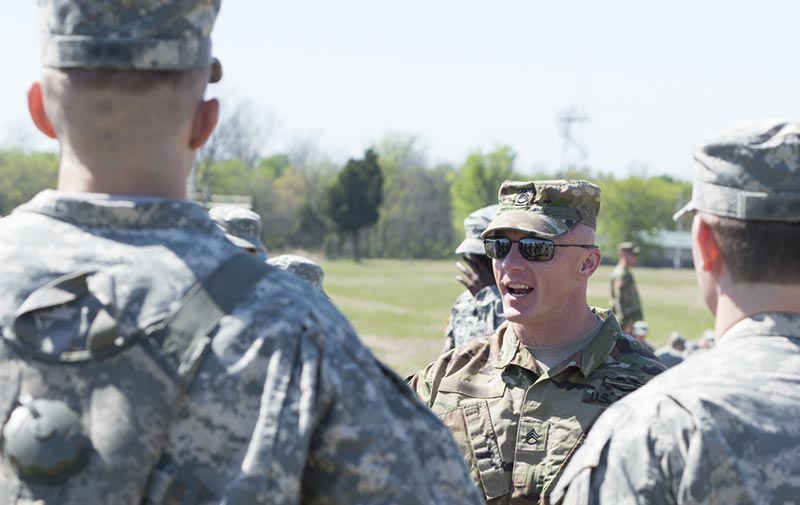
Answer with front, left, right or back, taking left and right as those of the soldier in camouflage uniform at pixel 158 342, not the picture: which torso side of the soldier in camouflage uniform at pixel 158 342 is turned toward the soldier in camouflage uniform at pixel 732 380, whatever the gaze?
right

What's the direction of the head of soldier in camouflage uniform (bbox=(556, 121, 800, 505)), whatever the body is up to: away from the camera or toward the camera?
away from the camera

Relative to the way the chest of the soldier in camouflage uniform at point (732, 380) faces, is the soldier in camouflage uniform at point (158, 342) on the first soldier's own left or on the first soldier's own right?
on the first soldier's own left

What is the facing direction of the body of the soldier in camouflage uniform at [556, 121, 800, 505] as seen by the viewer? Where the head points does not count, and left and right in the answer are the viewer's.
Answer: facing away from the viewer and to the left of the viewer

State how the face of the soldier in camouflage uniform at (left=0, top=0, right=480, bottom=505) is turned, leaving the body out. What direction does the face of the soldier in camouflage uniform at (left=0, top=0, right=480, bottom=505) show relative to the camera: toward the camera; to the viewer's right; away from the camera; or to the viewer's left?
away from the camera

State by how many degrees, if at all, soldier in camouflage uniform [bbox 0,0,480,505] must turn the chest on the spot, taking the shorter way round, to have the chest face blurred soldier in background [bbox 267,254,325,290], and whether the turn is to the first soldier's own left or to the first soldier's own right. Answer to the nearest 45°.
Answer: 0° — they already face them

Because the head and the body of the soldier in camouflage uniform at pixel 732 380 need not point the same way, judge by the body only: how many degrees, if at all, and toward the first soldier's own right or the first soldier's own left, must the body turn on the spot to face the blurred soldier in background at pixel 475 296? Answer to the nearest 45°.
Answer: approximately 45° to the first soldier's own right

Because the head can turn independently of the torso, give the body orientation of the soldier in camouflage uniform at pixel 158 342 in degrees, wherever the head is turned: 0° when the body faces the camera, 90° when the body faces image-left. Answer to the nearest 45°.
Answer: approximately 180°
